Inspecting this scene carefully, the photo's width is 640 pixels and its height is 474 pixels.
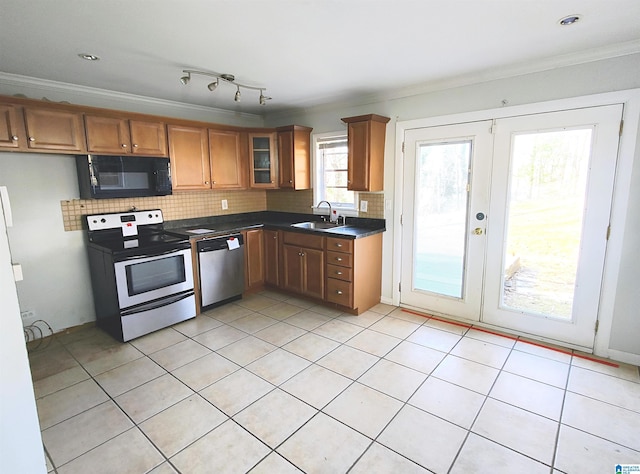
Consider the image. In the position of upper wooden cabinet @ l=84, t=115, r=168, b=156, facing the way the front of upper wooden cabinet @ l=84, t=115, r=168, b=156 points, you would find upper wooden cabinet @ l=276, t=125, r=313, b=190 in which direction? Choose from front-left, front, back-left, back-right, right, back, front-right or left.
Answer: front-left

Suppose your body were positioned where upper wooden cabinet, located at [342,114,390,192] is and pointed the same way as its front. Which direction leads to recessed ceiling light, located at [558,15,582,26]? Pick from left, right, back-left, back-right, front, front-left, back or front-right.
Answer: left

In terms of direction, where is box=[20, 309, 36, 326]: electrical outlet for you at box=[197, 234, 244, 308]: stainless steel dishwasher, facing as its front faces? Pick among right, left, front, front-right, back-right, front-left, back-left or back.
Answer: back-right

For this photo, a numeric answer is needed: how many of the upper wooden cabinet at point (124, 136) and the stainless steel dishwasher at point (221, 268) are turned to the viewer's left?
0

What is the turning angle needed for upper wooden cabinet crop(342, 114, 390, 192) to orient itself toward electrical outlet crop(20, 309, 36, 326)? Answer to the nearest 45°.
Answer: approximately 45° to its right

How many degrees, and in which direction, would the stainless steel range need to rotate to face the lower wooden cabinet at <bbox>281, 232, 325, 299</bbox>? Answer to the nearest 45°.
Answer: approximately 45° to its left

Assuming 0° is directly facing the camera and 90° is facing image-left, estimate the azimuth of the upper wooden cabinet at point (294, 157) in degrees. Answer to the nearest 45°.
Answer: approximately 45°

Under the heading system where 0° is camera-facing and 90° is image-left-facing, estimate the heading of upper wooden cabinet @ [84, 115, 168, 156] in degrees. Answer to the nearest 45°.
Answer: approximately 315°
